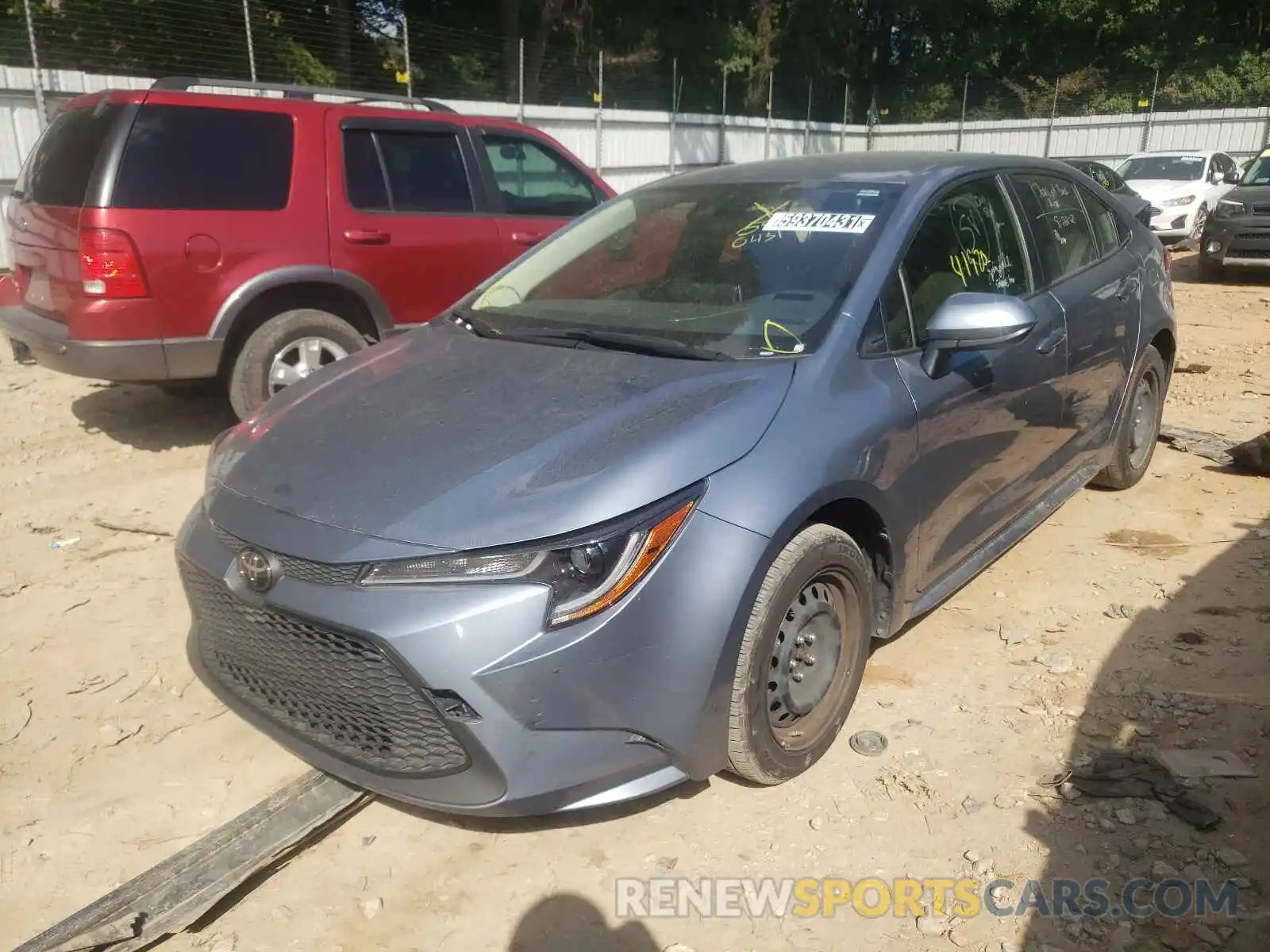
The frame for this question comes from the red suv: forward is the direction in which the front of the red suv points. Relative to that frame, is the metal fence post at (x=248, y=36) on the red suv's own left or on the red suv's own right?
on the red suv's own left

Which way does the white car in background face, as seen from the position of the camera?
facing the viewer and to the left of the viewer

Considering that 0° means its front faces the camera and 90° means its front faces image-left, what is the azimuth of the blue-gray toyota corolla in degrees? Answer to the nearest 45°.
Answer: approximately 45°

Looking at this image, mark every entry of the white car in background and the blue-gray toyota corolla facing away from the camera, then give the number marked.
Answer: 0

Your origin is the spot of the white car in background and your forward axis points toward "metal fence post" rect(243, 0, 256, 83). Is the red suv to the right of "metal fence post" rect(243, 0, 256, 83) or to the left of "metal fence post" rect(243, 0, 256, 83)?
left

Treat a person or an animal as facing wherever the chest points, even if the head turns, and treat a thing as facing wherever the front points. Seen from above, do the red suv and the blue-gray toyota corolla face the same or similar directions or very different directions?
very different directions

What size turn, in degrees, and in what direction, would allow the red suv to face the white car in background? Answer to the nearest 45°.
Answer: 0° — it already faces it

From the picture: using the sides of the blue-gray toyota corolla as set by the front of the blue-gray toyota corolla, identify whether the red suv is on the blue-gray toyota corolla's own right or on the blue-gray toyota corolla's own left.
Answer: on the blue-gray toyota corolla's own right

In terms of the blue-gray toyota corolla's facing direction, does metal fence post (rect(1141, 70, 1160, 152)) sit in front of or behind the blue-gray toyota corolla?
behind

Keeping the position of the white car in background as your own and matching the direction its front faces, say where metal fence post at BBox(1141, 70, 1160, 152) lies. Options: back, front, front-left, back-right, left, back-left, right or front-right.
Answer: back-right

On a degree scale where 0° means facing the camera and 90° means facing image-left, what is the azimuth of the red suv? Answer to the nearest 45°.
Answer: approximately 225°
